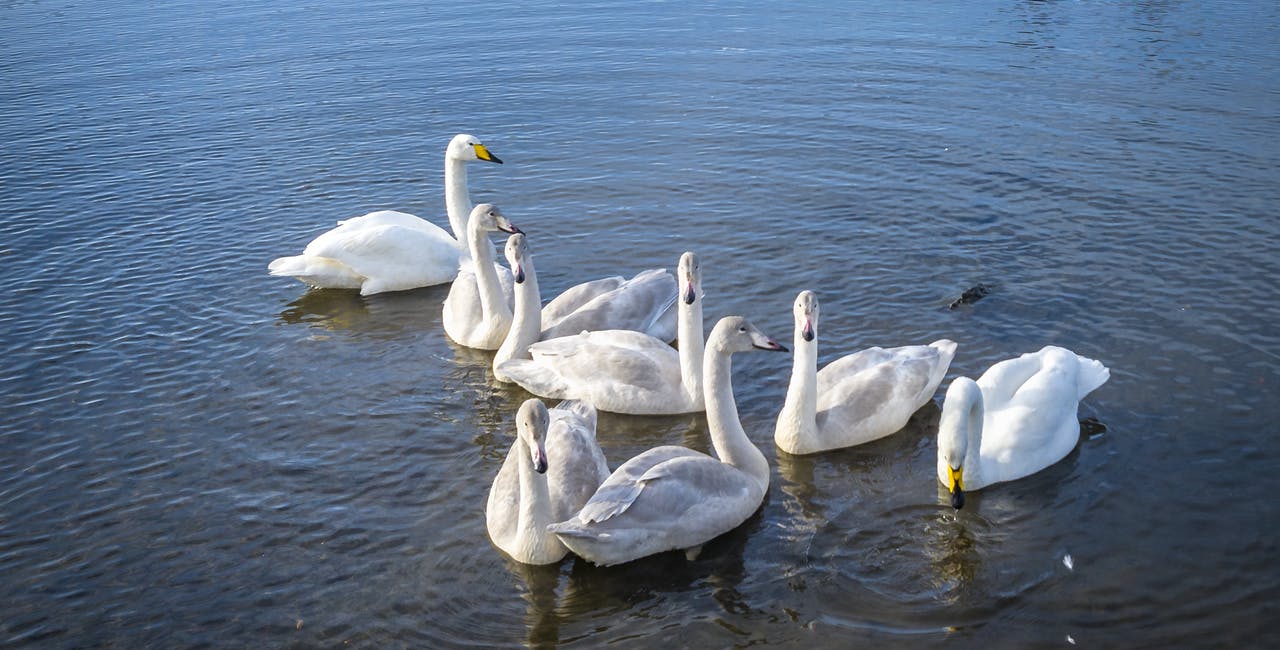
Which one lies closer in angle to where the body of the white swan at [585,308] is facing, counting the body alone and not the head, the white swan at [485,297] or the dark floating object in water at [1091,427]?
the white swan

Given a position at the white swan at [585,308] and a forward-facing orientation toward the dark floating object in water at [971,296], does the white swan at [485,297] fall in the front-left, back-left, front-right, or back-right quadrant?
back-left

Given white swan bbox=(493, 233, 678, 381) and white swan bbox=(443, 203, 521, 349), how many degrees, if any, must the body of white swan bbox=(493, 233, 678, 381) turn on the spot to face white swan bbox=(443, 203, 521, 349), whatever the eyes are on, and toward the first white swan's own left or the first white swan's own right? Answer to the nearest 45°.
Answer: approximately 45° to the first white swan's own right

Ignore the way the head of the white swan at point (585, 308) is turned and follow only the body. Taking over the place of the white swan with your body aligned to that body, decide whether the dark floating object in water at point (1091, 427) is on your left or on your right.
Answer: on your left

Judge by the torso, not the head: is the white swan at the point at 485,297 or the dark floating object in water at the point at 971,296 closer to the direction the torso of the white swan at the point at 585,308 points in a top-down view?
the white swan

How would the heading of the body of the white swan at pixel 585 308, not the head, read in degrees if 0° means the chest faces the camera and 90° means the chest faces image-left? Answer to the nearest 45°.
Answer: approximately 45°

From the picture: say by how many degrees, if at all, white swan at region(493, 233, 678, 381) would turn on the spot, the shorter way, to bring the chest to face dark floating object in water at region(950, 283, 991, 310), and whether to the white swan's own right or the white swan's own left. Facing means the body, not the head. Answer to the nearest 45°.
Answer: approximately 135° to the white swan's own left
